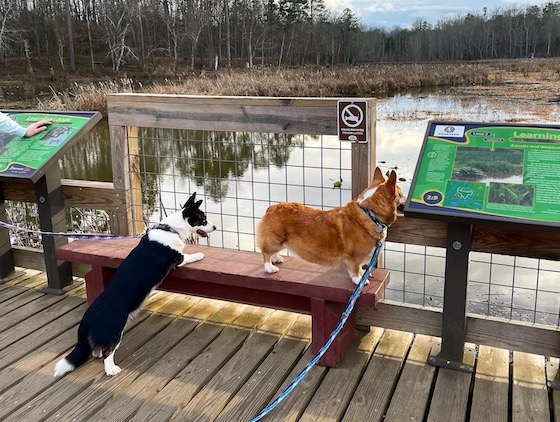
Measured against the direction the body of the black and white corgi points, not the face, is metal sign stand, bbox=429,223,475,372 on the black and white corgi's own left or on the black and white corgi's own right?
on the black and white corgi's own right

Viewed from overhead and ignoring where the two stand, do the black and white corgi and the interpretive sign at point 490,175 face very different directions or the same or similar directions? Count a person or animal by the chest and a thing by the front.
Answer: very different directions

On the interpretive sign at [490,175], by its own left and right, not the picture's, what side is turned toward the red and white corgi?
right

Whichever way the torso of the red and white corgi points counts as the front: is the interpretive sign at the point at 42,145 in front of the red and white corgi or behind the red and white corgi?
behind

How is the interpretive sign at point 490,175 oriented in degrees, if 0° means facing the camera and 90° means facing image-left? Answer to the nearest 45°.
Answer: approximately 0°

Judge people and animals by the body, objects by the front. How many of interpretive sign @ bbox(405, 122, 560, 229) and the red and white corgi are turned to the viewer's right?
1

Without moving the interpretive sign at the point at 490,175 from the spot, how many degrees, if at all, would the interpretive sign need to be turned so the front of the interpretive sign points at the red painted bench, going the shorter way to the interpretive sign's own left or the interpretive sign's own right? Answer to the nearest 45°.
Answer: approximately 90° to the interpretive sign's own right

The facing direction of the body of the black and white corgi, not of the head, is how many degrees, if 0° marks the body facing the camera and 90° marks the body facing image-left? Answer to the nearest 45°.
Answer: approximately 225°

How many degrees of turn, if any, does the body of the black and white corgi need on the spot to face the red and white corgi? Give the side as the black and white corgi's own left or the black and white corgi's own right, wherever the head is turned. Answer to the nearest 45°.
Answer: approximately 45° to the black and white corgi's own right

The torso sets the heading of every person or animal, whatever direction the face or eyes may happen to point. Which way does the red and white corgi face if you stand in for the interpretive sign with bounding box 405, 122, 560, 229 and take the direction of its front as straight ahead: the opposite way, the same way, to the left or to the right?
to the left

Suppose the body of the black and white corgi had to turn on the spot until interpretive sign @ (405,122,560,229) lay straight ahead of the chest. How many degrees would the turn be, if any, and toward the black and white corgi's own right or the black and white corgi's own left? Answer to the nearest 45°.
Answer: approximately 45° to the black and white corgi's own right

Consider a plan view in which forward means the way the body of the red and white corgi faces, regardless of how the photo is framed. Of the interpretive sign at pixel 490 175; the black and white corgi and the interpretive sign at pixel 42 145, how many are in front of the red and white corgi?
1

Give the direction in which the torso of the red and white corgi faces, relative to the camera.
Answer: to the viewer's right
